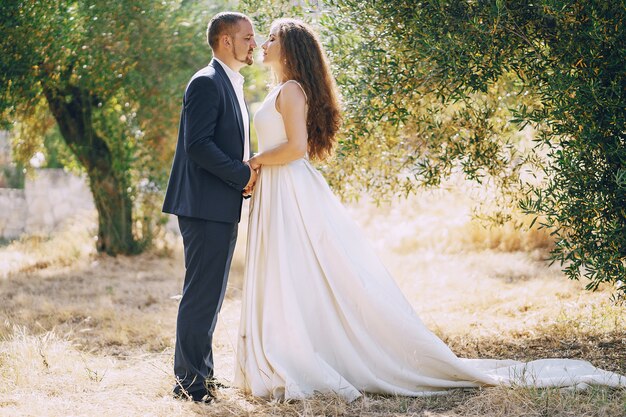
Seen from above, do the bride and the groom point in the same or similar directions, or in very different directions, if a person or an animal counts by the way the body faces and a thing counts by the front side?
very different directions

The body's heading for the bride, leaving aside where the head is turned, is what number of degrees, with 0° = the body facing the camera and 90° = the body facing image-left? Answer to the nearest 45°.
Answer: approximately 90°

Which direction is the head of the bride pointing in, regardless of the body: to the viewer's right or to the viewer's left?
to the viewer's left

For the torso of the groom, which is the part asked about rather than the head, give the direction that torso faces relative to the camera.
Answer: to the viewer's right

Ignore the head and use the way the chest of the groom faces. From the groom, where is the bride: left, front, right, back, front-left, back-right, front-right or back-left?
front

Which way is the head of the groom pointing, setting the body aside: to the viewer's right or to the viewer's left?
to the viewer's right

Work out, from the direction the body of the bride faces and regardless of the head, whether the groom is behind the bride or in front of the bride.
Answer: in front

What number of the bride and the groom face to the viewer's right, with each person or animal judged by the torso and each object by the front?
1
